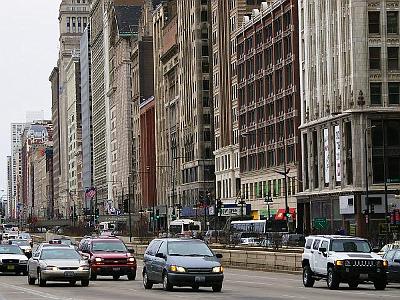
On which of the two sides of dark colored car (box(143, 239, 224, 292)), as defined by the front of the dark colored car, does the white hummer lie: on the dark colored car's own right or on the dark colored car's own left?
on the dark colored car's own left

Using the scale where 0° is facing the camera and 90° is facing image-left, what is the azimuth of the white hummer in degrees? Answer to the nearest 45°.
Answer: approximately 315°

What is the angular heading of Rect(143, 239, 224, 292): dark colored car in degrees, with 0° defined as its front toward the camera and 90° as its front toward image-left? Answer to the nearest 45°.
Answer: approximately 315°

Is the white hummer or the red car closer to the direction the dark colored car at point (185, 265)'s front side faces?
the white hummer

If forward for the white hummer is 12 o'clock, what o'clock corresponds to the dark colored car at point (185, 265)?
The dark colored car is roughly at 4 o'clock from the white hummer.
